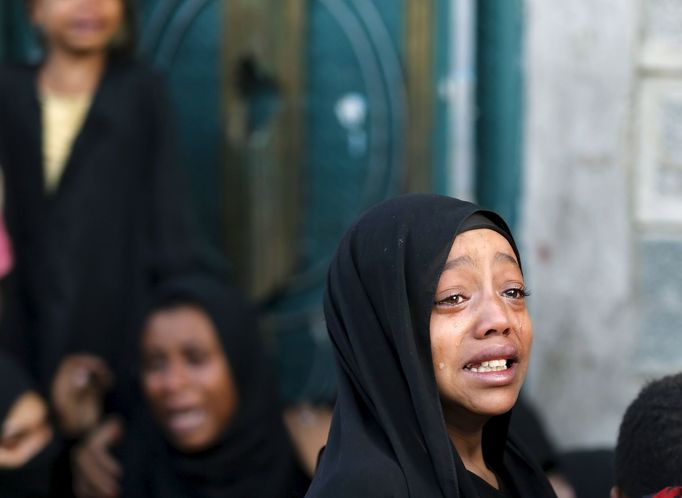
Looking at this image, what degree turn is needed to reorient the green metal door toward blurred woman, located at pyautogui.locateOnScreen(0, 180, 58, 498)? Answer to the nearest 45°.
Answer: approximately 45° to its right

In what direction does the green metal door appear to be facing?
toward the camera

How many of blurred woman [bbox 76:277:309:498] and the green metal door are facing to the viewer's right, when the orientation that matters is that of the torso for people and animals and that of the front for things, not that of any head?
0

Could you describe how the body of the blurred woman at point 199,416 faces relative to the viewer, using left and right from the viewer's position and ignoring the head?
facing the viewer and to the left of the viewer
